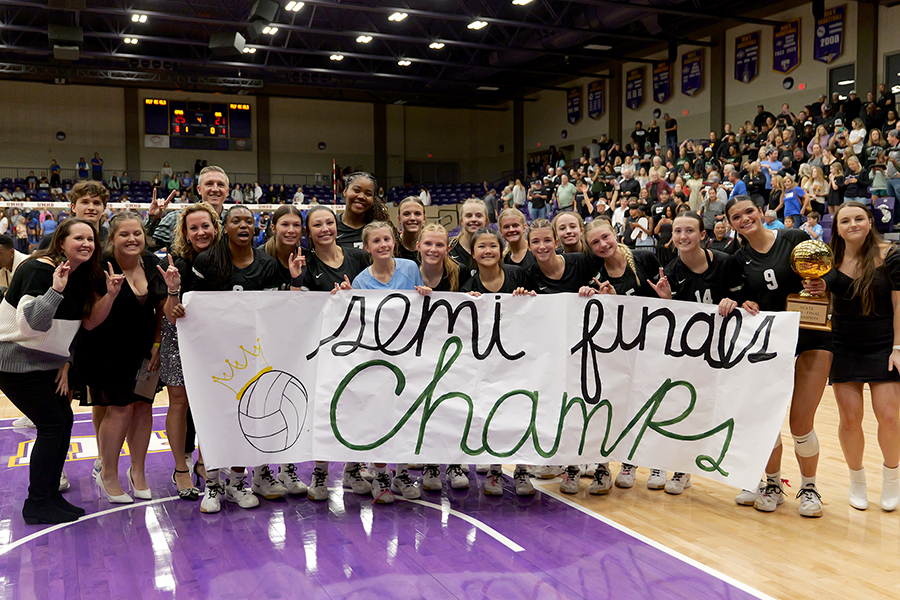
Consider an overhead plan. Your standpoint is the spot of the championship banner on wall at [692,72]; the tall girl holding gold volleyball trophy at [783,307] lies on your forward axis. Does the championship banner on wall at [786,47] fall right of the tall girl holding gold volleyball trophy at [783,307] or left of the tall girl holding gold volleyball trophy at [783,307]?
left

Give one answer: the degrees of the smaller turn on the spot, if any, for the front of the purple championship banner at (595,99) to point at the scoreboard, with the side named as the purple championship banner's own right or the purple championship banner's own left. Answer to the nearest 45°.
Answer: approximately 45° to the purple championship banner's own right

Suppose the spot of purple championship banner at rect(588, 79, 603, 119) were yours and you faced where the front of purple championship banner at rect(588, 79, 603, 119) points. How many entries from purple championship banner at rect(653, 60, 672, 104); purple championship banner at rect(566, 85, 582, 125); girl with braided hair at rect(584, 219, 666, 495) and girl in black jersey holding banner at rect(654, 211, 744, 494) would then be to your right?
1

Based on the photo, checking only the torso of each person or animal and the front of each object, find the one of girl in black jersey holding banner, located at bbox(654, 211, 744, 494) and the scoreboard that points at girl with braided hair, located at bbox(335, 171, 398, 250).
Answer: the scoreboard

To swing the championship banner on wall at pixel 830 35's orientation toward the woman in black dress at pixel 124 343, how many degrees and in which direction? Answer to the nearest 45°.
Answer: approximately 45° to its left

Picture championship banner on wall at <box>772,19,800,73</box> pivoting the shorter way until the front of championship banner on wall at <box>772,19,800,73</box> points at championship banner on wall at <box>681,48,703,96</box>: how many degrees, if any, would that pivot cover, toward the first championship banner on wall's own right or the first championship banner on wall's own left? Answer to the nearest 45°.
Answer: approximately 90° to the first championship banner on wall's own right

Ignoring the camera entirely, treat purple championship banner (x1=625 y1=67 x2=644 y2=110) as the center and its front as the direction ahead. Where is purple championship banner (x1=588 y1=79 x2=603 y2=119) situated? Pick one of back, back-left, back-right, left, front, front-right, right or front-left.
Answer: right

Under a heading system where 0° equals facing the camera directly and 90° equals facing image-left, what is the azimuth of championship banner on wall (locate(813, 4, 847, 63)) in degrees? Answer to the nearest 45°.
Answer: approximately 45°

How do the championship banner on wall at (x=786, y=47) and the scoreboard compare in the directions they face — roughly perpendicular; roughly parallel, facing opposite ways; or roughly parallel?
roughly perpendicular

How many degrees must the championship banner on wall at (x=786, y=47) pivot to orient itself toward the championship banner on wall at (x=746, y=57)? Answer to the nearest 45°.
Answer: approximately 90° to its right

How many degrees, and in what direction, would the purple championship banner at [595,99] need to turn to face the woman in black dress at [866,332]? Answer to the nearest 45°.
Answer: approximately 45° to its left

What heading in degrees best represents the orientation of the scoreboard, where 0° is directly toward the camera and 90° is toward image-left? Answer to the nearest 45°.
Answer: approximately 0°

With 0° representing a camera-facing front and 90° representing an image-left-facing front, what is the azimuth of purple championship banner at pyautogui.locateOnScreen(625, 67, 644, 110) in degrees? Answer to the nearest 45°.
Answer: approximately 45°
